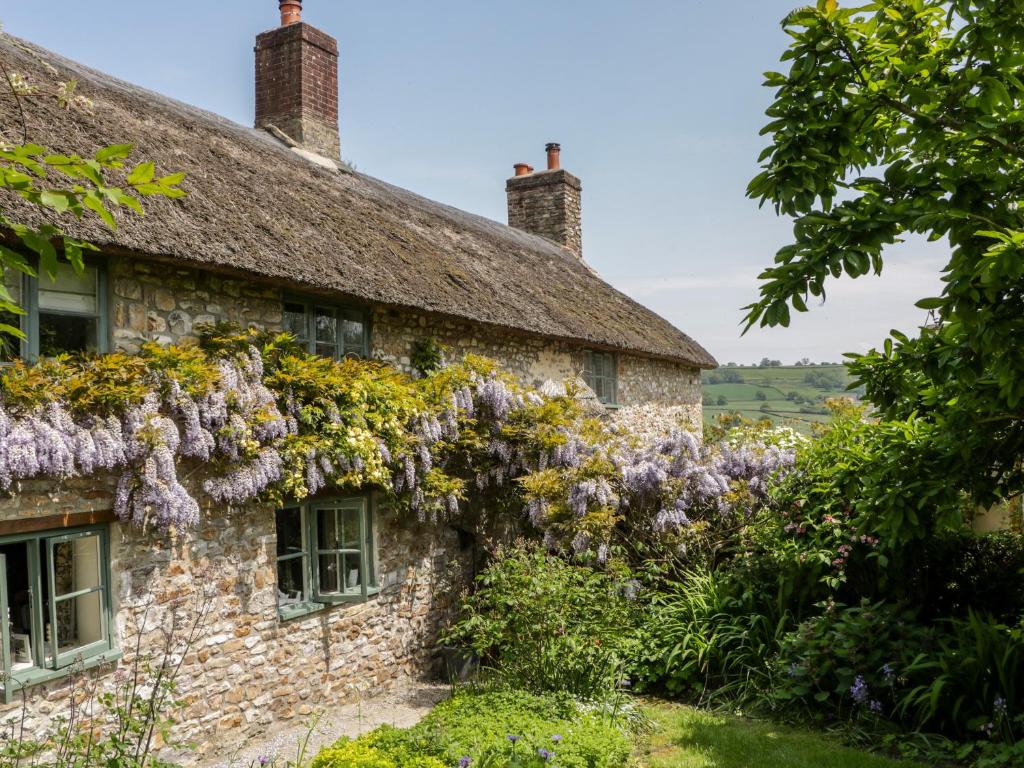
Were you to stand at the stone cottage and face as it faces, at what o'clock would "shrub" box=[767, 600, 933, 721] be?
The shrub is roughly at 11 o'clock from the stone cottage.

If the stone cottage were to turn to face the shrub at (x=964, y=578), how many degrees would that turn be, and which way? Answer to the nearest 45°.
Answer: approximately 45° to its left

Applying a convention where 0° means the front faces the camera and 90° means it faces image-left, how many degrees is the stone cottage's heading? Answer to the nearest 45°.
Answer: approximately 315°

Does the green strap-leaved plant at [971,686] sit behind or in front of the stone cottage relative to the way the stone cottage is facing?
in front

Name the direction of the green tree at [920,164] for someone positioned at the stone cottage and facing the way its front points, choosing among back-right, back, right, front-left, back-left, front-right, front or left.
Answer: front

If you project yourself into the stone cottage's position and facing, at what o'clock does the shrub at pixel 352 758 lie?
The shrub is roughly at 1 o'clock from the stone cottage.
